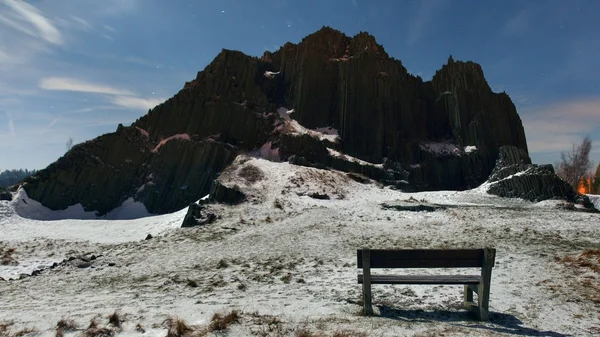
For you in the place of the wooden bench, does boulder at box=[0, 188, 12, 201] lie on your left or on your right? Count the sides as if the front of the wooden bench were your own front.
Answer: on your left

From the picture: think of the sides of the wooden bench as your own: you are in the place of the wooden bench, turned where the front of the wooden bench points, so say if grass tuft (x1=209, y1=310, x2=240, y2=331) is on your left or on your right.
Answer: on your left

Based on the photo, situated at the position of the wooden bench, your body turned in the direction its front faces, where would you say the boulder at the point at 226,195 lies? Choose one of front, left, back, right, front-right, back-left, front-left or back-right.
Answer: front-left

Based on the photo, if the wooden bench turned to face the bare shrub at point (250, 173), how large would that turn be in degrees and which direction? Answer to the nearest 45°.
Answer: approximately 45° to its left

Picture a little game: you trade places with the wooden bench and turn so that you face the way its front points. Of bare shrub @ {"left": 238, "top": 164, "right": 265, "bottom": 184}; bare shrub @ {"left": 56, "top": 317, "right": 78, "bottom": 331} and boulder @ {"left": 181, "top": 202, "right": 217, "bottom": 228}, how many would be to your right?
0

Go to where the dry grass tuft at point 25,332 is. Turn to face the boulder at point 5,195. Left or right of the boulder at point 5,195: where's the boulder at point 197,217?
right

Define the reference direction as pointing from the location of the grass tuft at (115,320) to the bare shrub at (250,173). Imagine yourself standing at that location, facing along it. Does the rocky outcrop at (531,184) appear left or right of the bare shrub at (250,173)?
right

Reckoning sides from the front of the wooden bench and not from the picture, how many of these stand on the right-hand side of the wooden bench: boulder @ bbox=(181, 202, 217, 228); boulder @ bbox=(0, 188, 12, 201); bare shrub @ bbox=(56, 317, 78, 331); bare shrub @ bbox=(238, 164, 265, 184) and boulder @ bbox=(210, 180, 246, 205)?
0

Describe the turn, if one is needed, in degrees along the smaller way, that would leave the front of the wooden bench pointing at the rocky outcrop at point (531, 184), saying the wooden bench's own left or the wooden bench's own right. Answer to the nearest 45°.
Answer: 0° — it already faces it

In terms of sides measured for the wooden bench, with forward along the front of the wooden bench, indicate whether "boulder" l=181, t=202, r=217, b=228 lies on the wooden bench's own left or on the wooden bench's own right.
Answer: on the wooden bench's own left

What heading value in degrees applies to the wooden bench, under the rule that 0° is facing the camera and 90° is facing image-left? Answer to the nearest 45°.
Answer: approximately 180°

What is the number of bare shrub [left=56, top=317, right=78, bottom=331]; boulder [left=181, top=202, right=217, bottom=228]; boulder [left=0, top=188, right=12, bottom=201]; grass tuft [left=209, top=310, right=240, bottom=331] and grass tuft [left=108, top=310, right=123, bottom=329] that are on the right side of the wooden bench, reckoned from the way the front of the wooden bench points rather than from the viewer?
0

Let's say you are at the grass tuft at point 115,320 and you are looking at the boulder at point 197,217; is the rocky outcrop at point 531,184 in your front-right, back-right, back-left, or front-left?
front-right

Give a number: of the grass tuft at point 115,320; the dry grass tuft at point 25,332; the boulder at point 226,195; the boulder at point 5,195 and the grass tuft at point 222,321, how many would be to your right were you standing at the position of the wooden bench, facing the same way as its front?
0

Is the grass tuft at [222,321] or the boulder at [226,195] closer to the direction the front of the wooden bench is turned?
the boulder

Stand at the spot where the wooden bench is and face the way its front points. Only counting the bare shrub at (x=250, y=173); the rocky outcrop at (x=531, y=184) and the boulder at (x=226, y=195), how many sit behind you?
0

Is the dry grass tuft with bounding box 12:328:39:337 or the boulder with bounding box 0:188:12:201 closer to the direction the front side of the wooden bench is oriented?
the boulder

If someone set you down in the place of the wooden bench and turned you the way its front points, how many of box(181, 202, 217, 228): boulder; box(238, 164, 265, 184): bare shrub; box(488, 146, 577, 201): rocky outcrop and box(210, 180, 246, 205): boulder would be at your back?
0

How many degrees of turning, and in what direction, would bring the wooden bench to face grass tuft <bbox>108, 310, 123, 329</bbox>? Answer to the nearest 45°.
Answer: approximately 90° to its left
